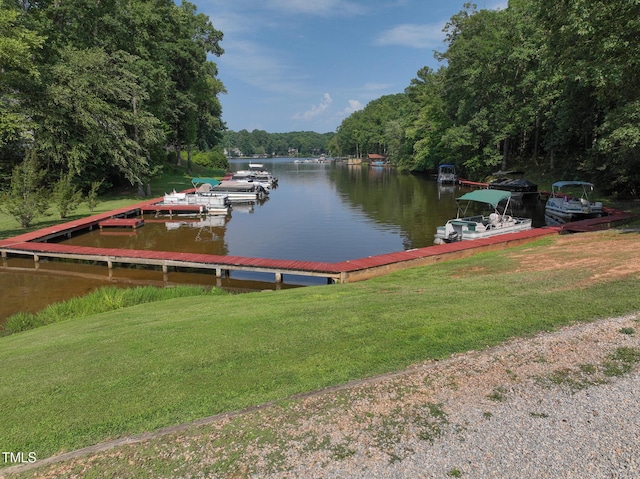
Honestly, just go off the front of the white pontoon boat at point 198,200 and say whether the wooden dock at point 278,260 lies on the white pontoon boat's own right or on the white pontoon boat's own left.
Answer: on the white pontoon boat's own left

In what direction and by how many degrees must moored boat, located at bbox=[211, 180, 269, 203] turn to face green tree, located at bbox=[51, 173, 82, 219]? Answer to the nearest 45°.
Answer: approximately 45° to its left

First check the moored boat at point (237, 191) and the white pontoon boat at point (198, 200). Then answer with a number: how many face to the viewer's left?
2

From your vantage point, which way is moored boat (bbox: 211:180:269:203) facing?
to the viewer's left

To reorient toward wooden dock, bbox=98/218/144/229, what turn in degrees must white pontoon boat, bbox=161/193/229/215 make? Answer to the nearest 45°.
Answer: approximately 45° to its left

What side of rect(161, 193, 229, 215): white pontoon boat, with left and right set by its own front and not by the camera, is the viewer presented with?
left

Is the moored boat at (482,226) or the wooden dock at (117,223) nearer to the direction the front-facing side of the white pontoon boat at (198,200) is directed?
the wooden dock

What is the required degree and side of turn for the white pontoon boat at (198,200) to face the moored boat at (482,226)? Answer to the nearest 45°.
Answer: approximately 135° to its left

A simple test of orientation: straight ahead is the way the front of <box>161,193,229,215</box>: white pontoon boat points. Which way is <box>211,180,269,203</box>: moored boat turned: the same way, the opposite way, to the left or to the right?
the same way

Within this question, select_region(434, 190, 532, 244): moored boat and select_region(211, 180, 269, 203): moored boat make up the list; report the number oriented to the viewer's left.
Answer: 1

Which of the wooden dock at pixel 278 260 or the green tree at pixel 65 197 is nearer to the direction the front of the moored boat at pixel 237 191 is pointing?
the green tree

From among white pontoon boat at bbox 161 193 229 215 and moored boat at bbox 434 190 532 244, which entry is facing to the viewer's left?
the white pontoon boat
